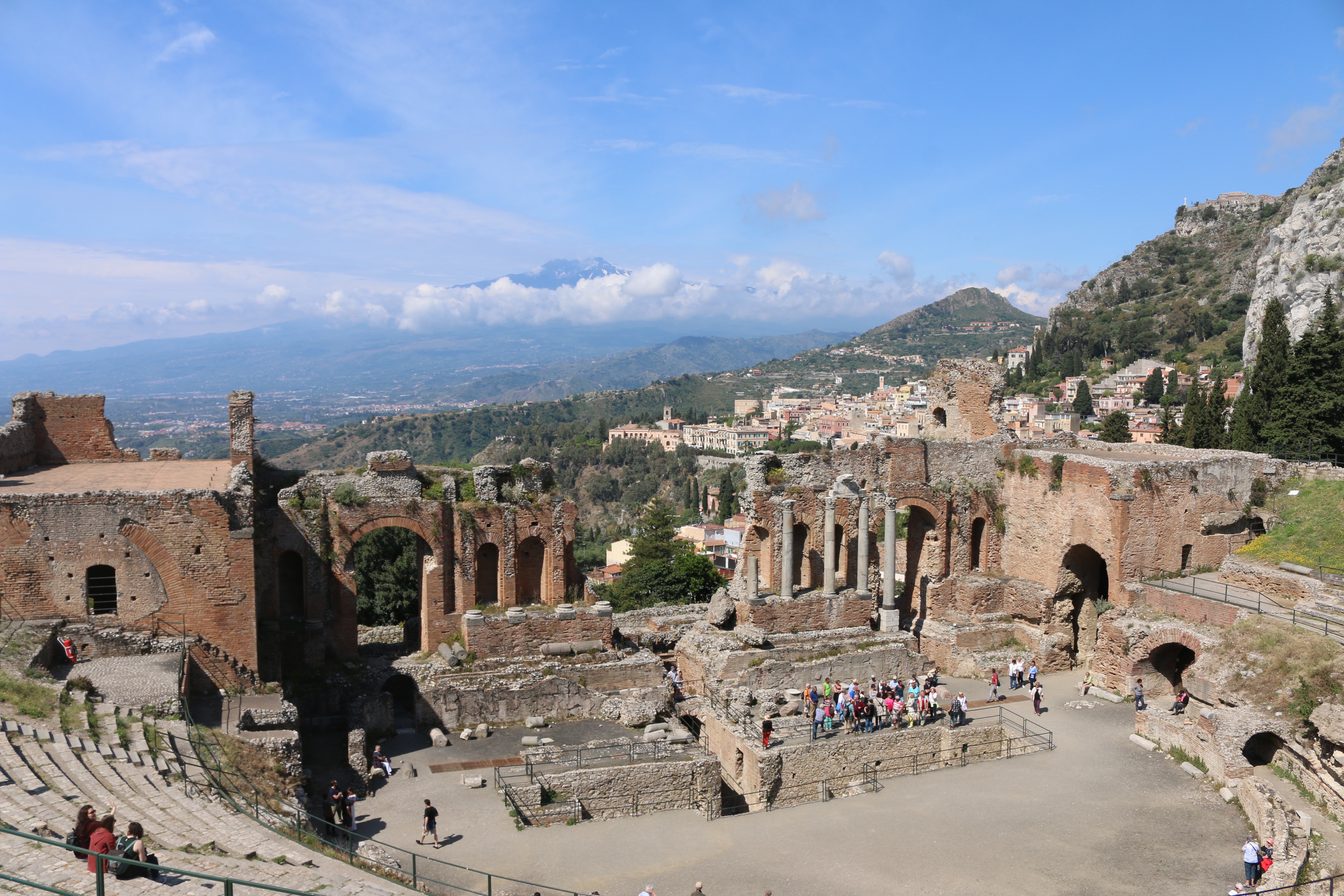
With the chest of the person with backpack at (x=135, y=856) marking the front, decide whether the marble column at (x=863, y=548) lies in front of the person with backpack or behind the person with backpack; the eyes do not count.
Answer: in front

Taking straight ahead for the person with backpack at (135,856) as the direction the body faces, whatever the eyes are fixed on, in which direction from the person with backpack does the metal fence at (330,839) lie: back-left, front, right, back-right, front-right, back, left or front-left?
front

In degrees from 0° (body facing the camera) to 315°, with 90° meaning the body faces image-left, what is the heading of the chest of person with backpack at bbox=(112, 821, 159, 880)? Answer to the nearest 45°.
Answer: approximately 225°

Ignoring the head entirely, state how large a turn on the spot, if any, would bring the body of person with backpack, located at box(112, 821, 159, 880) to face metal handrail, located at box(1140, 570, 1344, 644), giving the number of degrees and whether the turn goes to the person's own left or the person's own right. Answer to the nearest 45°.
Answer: approximately 45° to the person's own right

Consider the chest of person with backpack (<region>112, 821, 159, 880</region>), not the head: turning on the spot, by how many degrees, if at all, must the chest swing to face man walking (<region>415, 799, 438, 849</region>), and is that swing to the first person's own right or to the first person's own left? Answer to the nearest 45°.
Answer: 0° — they already face them

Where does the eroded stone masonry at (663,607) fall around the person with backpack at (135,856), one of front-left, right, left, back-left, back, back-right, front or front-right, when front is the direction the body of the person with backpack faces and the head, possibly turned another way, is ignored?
front

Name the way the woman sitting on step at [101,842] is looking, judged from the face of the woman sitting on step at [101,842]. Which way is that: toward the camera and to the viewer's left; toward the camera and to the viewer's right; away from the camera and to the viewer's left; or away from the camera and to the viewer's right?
away from the camera and to the viewer's right

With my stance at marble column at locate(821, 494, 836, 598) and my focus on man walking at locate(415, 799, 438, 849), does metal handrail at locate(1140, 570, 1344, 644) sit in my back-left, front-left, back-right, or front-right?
back-left
